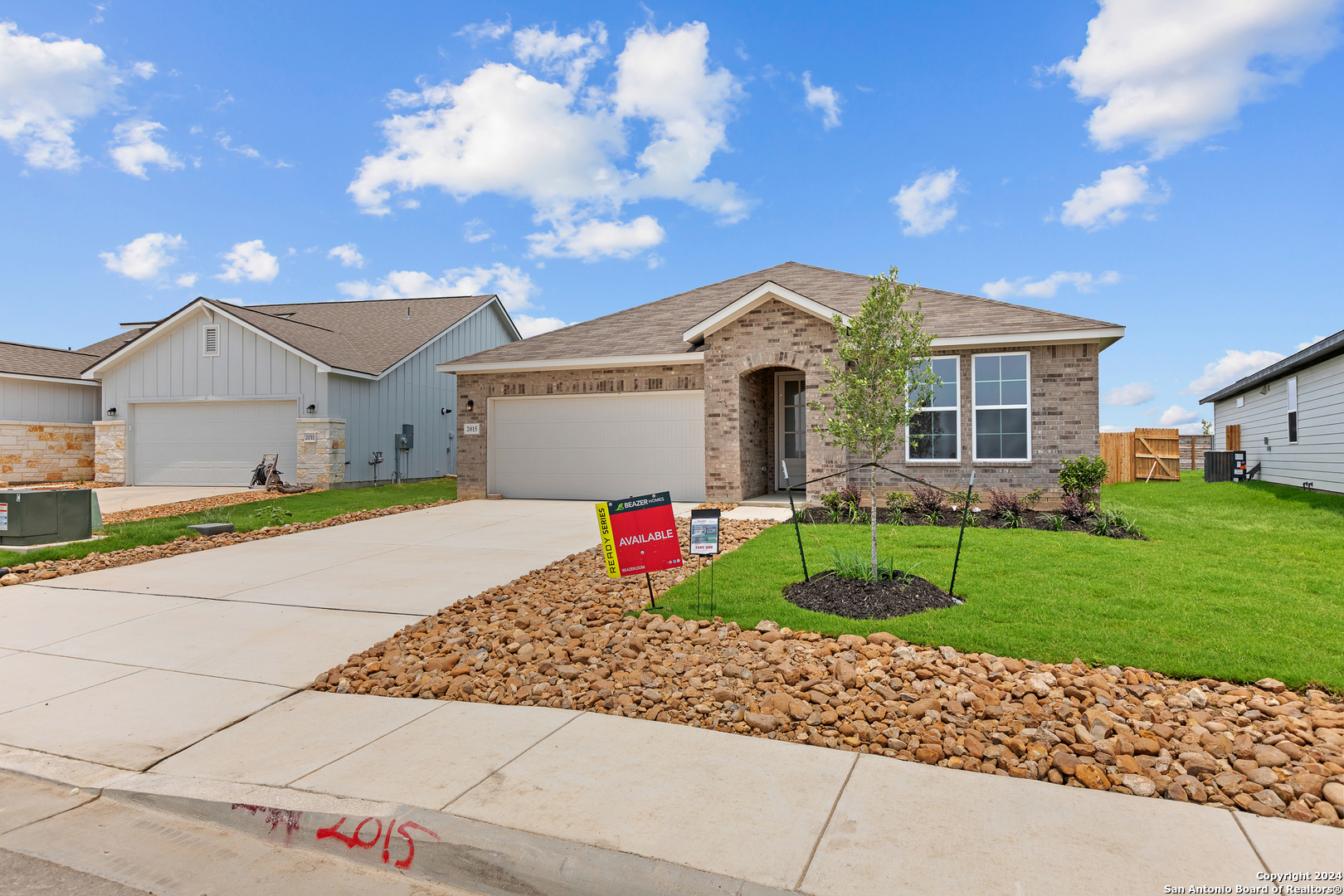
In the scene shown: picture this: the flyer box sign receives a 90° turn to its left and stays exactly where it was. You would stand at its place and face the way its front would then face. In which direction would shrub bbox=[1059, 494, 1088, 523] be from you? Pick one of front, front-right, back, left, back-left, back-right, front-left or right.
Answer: front-left

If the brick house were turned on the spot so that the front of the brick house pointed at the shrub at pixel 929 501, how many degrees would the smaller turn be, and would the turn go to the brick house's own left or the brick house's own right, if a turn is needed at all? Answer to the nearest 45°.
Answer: approximately 45° to the brick house's own left

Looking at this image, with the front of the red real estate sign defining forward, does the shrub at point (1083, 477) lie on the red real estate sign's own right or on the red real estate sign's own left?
on the red real estate sign's own left

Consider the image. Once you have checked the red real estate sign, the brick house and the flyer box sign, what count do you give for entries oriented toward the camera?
3

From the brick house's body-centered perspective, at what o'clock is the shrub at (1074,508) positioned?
The shrub is roughly at 10 o'clock from the brick house.

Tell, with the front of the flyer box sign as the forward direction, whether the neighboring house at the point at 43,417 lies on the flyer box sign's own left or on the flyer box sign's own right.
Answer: on the flyer box sign's own right

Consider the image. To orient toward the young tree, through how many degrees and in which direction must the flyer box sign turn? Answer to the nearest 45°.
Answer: approximately 90° to its left

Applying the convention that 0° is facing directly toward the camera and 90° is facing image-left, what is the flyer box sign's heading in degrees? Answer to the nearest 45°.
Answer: approximately 0°

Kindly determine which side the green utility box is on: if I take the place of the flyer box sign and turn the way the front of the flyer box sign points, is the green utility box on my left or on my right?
on my right
